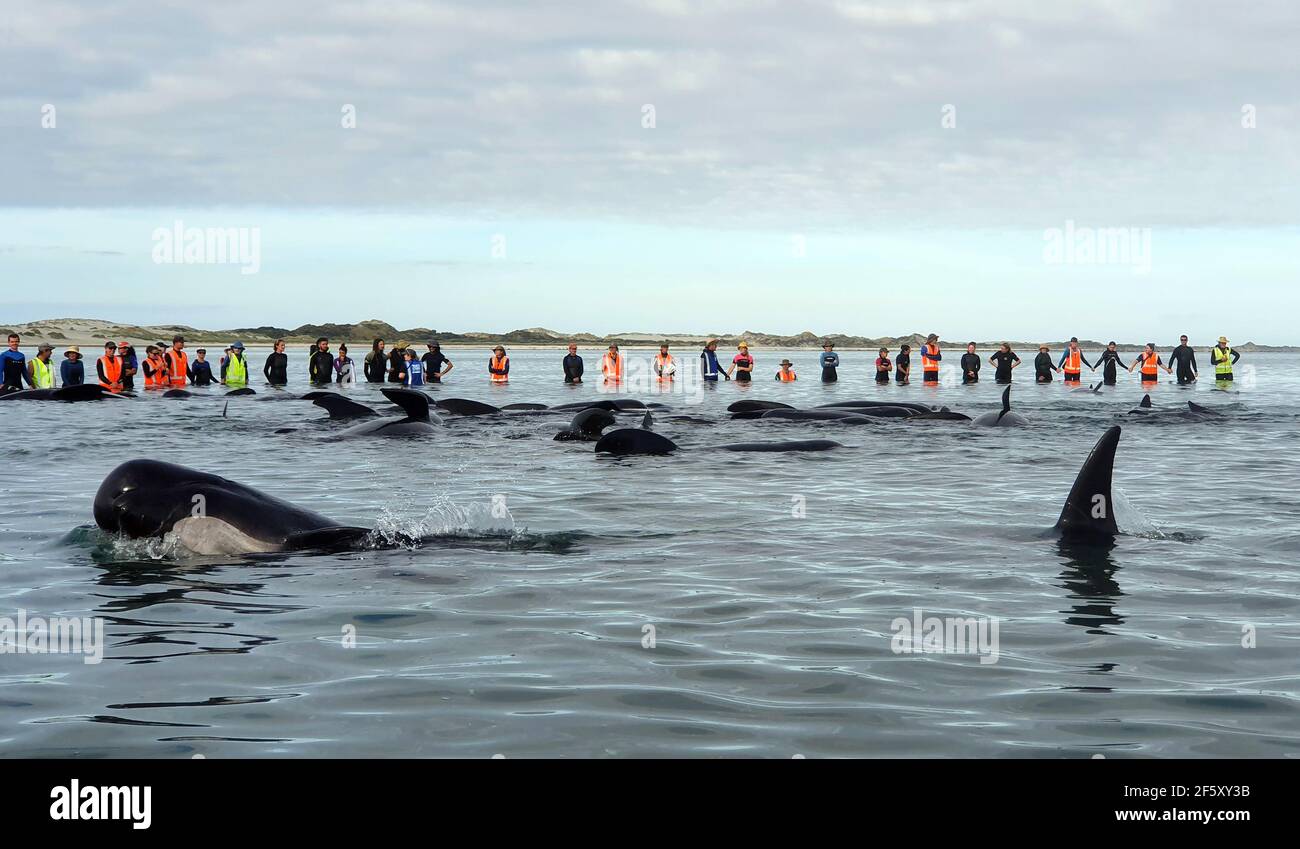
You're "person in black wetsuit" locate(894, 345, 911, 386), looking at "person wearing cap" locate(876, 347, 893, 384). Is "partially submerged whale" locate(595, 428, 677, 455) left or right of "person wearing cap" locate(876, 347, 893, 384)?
left

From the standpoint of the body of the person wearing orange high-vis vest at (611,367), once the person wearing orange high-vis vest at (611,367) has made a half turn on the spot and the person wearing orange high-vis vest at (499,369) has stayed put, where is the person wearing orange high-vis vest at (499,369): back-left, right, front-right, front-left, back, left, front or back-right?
front-left

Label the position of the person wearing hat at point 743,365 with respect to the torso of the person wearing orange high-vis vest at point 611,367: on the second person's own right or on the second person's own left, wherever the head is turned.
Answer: on the second person's own left

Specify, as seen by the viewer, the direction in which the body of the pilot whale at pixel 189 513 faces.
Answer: to the viewer's left

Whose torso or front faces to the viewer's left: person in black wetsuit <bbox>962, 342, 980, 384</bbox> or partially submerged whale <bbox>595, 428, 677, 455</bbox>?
the partially submerged whale

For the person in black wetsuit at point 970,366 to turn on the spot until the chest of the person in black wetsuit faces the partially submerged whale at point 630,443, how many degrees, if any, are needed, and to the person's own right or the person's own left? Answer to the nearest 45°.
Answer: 0° — they already face it

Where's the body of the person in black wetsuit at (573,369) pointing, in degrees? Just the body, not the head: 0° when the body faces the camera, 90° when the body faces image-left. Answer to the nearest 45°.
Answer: approximately 0°

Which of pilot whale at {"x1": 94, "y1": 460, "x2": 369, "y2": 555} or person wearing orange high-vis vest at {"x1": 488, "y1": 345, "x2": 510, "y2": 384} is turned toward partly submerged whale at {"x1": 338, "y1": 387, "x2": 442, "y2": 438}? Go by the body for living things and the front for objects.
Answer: the person wearing orange high-vis vest
